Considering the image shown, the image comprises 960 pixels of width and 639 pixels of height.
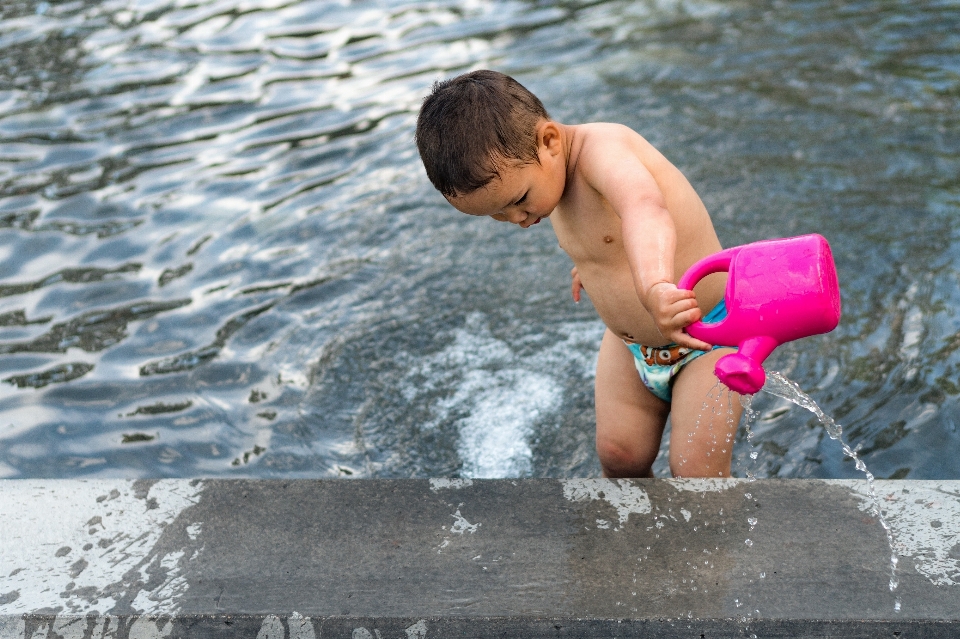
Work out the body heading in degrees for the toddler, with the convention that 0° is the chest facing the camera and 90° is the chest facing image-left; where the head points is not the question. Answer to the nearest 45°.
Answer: approximately 45°

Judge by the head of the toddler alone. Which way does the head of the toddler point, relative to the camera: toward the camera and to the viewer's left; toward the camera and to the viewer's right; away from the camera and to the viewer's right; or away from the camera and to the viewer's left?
toward the camera and to the viewer's left
